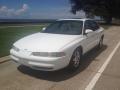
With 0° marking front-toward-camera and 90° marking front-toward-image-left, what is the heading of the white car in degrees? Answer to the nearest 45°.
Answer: approximately 45°

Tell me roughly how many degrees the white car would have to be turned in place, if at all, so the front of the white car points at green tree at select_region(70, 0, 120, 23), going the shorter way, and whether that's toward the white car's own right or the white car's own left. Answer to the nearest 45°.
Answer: approximately 135° to the white car's own right
